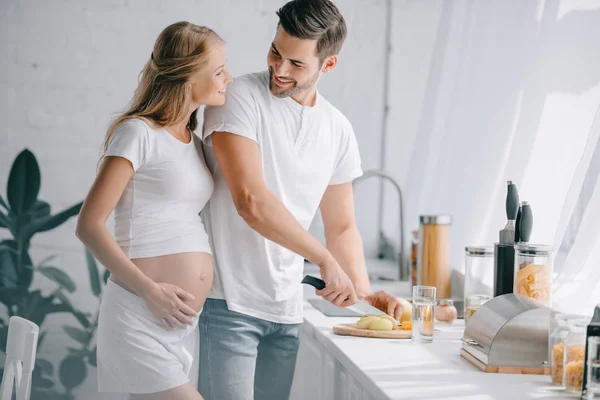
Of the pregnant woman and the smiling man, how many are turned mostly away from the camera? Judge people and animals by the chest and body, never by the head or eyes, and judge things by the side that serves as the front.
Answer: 0

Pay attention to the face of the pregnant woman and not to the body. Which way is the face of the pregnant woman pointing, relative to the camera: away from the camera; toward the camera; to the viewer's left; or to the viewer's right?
to the viewer's right

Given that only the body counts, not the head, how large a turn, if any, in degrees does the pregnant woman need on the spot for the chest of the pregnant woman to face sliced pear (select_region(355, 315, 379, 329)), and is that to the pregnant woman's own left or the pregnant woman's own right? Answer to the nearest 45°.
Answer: approximately 45° to the pregnant woman's own left

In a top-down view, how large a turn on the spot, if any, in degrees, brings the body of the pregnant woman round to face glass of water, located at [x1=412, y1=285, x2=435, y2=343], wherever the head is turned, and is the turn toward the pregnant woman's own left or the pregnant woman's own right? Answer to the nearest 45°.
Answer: approximately 45° to the pregnant woman's own left

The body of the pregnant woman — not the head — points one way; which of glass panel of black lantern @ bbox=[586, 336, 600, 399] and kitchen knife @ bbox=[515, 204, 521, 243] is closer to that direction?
the glass panel of black lantern

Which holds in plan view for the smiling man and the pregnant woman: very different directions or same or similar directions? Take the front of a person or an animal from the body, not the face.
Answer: same or similar directions

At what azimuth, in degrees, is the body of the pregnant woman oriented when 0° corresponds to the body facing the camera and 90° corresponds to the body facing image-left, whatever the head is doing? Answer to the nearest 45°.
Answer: approximately 315°

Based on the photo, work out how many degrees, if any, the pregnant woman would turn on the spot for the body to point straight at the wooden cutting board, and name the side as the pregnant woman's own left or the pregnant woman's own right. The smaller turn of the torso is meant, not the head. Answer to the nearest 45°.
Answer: approximately 45° to the pregnant woman's own left

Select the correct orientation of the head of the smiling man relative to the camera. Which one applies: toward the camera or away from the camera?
toward the camera

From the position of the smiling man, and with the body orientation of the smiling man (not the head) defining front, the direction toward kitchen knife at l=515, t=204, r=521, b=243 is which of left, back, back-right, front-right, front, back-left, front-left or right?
front-left

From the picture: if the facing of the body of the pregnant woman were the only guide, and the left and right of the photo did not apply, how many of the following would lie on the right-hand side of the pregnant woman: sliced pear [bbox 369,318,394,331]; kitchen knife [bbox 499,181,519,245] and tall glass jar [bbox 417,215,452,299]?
0

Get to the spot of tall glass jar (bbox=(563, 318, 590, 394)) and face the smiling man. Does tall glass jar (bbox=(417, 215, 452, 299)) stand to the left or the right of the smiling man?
right

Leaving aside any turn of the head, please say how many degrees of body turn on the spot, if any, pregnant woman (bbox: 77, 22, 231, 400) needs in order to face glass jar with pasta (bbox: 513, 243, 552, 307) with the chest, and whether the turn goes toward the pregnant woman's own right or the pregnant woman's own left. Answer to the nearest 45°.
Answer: approximately 45° to the pregnant woman's own left

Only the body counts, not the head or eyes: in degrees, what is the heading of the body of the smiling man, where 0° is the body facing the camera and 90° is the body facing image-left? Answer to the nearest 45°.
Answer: approximately 315°
